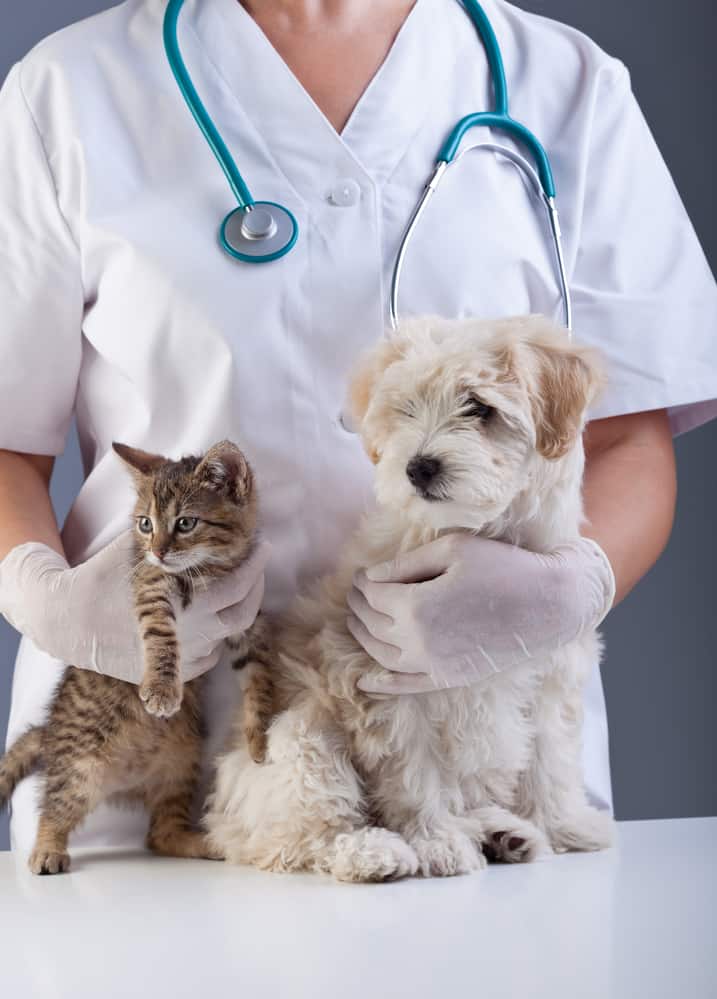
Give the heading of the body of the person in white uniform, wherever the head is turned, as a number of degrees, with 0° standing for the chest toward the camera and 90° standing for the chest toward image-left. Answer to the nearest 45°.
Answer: approximately 0°
